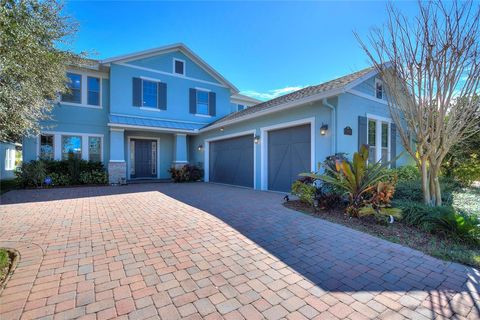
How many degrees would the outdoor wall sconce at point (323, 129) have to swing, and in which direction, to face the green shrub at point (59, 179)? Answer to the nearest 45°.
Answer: approximately 45° to its right

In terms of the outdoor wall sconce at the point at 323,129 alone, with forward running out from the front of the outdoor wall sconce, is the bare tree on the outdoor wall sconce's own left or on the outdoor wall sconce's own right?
on the outdoor wall sconce's own left

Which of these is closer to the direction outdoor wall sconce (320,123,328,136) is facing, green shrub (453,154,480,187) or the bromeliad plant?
the bromeliad plant

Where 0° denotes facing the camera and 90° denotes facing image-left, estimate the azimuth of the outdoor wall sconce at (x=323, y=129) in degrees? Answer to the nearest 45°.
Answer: approximately 45°

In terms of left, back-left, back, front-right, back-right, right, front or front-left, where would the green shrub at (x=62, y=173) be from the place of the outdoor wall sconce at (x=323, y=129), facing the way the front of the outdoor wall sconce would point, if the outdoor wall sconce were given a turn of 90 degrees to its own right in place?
front-left

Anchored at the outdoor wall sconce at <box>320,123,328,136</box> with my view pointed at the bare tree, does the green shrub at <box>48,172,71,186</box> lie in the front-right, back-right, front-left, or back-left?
back-right

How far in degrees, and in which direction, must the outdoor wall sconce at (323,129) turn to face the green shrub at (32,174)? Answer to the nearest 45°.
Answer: approximately 45° to its right

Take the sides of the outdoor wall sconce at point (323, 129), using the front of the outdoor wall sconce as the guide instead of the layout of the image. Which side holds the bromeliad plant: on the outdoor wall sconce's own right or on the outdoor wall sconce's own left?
on the outdoor wall sconce's own left

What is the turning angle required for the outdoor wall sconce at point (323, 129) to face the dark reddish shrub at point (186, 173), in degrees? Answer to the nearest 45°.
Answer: approximately 90° to its right

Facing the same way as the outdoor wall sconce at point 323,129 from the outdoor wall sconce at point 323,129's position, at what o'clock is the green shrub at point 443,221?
The green shrub is roughly at 9 o'clock from the outdoor wall sconce.

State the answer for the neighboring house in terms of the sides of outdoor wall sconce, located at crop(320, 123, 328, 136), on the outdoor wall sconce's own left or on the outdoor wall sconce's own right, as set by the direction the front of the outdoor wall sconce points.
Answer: on the outdoor wall sconce's own right
